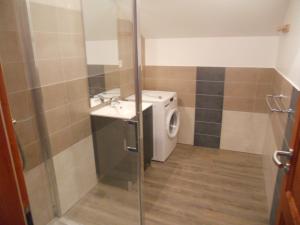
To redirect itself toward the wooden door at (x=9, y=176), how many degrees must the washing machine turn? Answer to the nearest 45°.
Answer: approximately 45° to its right

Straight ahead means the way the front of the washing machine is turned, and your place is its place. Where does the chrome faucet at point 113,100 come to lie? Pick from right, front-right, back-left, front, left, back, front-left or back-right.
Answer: right

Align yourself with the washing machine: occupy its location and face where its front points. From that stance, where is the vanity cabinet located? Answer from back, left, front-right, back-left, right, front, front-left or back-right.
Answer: right

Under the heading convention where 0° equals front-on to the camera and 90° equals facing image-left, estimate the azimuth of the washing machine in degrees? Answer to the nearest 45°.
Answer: approximately 315°

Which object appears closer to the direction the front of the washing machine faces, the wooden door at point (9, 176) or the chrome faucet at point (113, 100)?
the wooden door

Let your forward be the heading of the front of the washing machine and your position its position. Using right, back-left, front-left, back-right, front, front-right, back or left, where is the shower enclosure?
right

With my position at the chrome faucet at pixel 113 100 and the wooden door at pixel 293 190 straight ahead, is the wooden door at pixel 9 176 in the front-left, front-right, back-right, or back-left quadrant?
front-right
